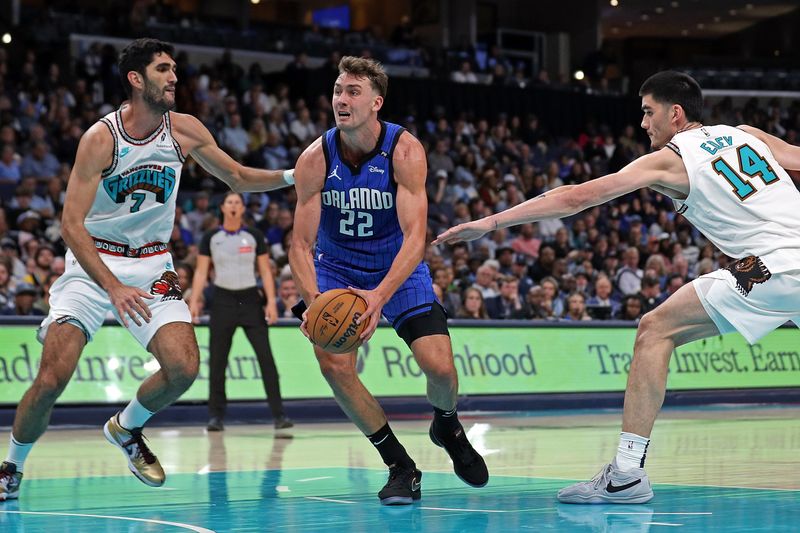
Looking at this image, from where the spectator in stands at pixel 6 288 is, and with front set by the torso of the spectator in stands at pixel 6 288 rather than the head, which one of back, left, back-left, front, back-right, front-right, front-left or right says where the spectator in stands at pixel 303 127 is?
back-left

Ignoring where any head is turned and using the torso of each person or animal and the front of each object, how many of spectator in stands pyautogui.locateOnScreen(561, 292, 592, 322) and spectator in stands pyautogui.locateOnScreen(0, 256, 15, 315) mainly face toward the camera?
2

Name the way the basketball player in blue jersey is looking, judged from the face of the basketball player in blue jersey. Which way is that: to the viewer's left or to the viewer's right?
to the viewer's left

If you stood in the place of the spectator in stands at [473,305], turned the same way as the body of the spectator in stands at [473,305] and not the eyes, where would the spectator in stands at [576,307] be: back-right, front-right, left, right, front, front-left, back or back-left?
back-left
